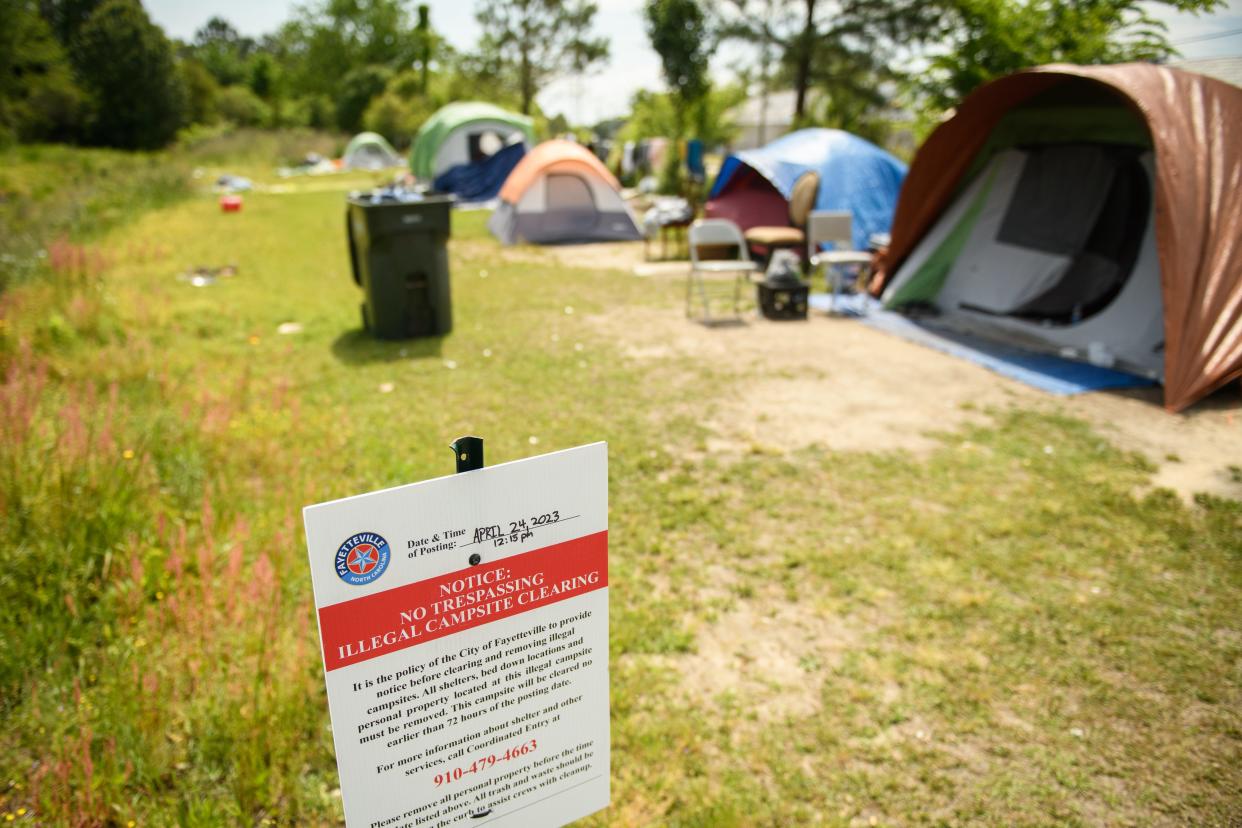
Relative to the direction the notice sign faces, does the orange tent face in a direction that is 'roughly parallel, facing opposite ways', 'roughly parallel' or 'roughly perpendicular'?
roughly parallel

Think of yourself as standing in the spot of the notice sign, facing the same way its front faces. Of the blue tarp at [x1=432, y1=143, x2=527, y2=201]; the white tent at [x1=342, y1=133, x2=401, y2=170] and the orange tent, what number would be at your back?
3

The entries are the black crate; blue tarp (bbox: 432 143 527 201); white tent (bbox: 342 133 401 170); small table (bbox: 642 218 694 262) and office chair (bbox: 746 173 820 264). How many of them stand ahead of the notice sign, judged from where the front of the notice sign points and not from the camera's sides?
0

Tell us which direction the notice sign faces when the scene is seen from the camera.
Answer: facing the viewer

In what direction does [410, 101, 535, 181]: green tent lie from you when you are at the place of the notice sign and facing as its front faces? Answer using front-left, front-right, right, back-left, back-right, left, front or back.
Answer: back

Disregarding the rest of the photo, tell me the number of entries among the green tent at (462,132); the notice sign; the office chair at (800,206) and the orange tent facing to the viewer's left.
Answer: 1

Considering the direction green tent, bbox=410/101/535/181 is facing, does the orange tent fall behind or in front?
in front

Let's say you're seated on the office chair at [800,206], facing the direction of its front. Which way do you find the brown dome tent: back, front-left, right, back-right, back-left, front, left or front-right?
back-left

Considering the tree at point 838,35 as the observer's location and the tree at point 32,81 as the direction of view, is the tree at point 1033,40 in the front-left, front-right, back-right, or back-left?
back-left

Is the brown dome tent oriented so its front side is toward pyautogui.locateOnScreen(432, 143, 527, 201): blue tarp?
no

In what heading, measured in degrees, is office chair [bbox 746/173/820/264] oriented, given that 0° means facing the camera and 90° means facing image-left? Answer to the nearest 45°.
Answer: approximately 90°

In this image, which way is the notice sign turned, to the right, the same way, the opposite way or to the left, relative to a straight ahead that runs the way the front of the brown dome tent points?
to the left

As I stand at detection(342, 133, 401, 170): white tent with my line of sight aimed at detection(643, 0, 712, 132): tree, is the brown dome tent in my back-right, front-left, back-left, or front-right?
front-right

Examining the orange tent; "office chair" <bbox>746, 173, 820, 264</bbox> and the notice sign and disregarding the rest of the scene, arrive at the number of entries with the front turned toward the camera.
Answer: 2

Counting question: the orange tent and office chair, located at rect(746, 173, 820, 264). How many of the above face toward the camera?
1

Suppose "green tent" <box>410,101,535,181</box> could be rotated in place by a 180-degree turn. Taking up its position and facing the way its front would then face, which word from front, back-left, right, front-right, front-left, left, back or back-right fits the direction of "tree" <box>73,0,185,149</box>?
front

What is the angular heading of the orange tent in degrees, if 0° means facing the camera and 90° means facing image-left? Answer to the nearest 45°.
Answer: approximately 0°

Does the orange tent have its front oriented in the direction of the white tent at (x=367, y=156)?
no
